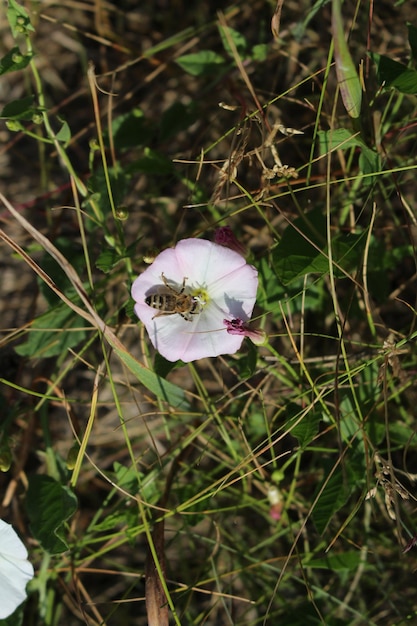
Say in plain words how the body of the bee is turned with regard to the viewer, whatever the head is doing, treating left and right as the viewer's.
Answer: facing to the right of the viewer

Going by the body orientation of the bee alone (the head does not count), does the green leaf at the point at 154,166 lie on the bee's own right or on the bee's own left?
on the bee's own left

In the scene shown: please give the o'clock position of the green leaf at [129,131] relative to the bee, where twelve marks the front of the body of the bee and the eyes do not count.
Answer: The green leaf is roughly at 9 o'clock from the bee.

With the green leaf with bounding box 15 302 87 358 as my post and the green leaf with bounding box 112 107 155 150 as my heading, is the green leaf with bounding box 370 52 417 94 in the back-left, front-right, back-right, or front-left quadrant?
front-right

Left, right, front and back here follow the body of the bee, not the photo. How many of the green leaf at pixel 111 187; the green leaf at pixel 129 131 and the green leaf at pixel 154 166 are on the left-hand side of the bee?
3
